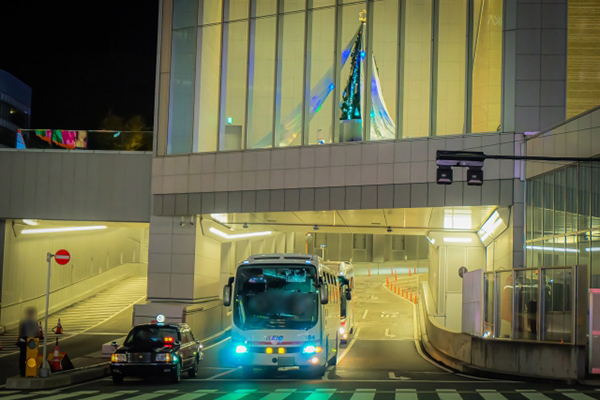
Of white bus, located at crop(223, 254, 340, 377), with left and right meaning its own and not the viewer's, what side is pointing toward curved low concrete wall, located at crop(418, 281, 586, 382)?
left

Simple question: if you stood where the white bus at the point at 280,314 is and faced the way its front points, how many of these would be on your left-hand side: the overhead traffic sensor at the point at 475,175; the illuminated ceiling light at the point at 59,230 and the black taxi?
1

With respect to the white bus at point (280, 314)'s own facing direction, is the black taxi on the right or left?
on its right

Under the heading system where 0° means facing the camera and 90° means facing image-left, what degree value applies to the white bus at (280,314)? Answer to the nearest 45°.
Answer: approximately 0°

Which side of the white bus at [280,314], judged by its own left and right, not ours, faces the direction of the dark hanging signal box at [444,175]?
left

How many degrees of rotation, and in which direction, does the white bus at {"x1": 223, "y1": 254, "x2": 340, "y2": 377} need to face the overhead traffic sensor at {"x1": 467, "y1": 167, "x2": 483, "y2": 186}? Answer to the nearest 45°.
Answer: approximately 90° to its left

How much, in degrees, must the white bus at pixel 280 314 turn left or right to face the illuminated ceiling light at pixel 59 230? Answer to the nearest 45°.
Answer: approximately 135° to its right

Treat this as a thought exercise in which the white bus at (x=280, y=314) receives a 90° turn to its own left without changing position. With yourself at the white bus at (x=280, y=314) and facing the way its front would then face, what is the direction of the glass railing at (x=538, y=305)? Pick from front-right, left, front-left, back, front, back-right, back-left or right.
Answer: front
